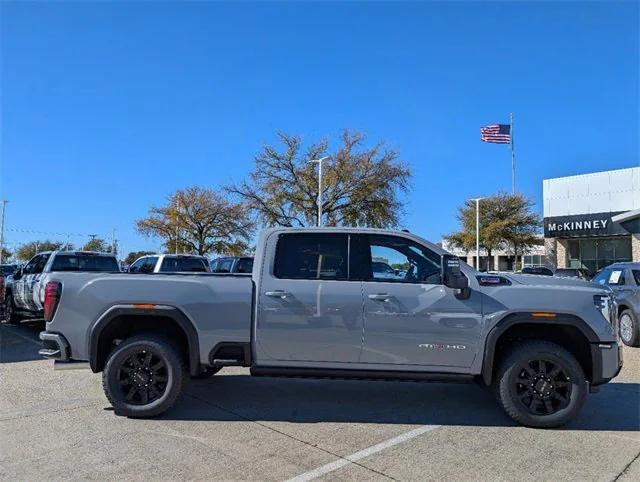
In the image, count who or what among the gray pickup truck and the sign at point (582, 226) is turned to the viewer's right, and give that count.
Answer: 1

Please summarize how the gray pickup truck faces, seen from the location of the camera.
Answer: facing to the right of the viewer

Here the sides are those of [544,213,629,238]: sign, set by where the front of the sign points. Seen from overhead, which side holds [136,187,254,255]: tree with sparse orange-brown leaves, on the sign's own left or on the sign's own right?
on the sign's own right

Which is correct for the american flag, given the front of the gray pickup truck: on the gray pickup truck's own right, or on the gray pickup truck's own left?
on the gray pickup truck's own left

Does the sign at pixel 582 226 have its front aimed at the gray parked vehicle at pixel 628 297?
yes

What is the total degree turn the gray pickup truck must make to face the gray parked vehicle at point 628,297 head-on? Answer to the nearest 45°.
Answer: approximately 45° to its left

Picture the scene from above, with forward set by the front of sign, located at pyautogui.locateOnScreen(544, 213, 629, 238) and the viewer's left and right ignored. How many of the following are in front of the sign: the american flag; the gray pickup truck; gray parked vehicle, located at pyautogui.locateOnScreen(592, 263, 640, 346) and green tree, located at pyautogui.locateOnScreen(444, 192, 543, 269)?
2

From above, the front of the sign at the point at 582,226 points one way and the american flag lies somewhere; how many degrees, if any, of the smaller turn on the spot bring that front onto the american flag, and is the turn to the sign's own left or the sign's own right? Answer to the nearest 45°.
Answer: approximately 135° to the sign's own right

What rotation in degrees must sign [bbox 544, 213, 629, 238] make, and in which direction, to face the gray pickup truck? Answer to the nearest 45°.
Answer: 0° — it already faces it

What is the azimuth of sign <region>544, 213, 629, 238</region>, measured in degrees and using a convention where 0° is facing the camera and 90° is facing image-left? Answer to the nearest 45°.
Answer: approximately 0°

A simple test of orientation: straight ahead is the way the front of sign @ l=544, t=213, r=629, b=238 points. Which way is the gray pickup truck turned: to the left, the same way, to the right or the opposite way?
to the left

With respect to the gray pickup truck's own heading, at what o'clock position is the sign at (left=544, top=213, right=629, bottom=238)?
The sign is roughly at 10 o'clock from the gray pickup truck.
